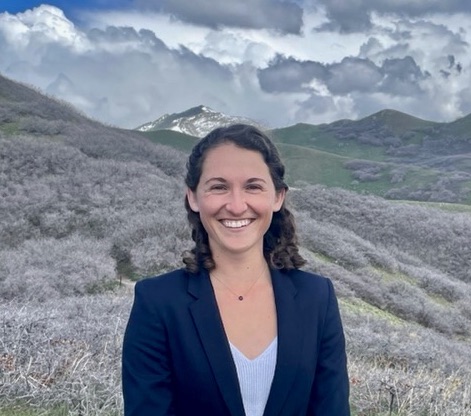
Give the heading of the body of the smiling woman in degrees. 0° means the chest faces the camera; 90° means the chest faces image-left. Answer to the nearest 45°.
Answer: approximately 0°
